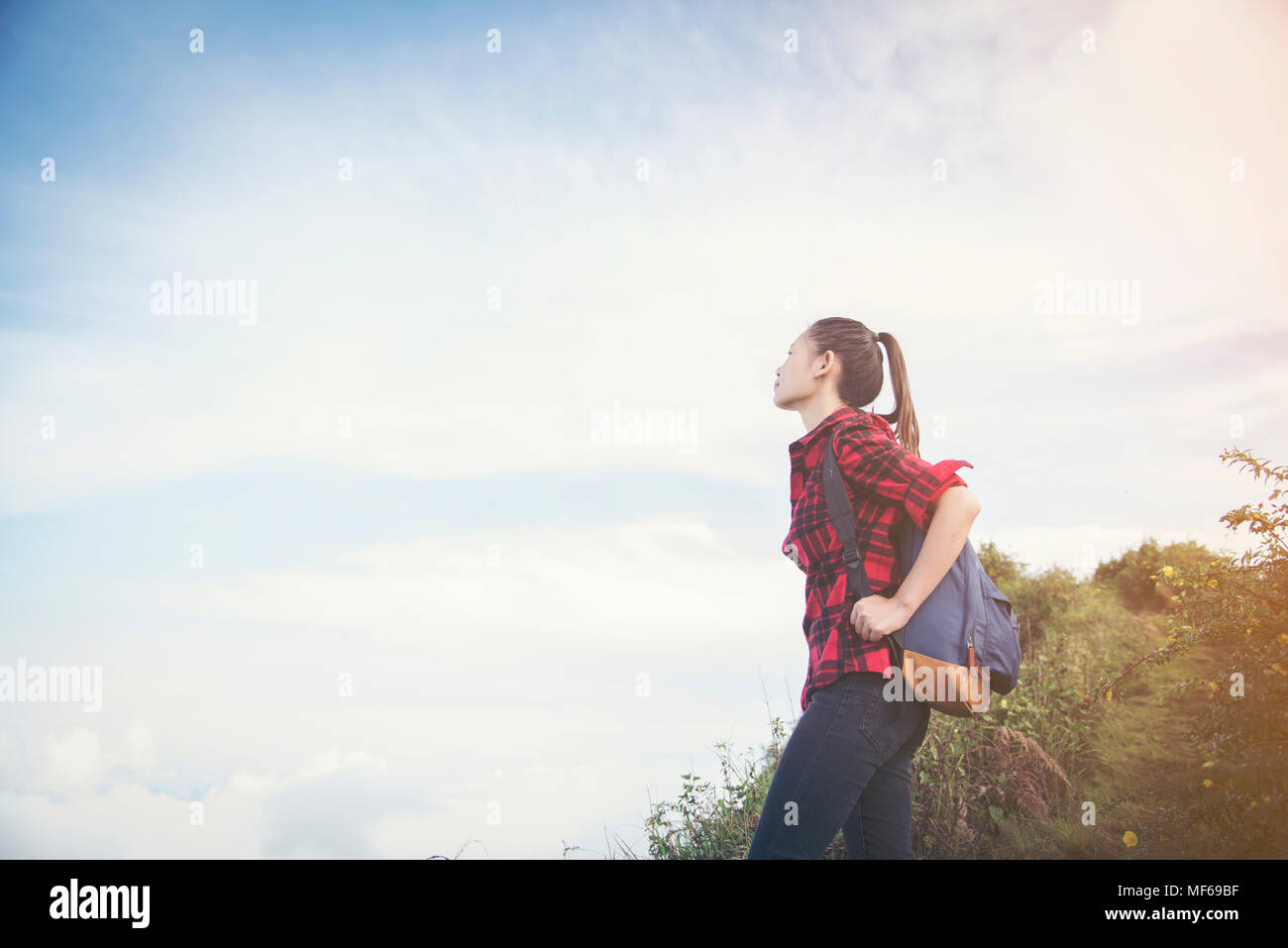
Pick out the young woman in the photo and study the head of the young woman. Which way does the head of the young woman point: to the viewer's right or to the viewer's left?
to the viewer's left

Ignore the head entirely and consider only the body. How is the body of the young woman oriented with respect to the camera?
to the viewer's left
